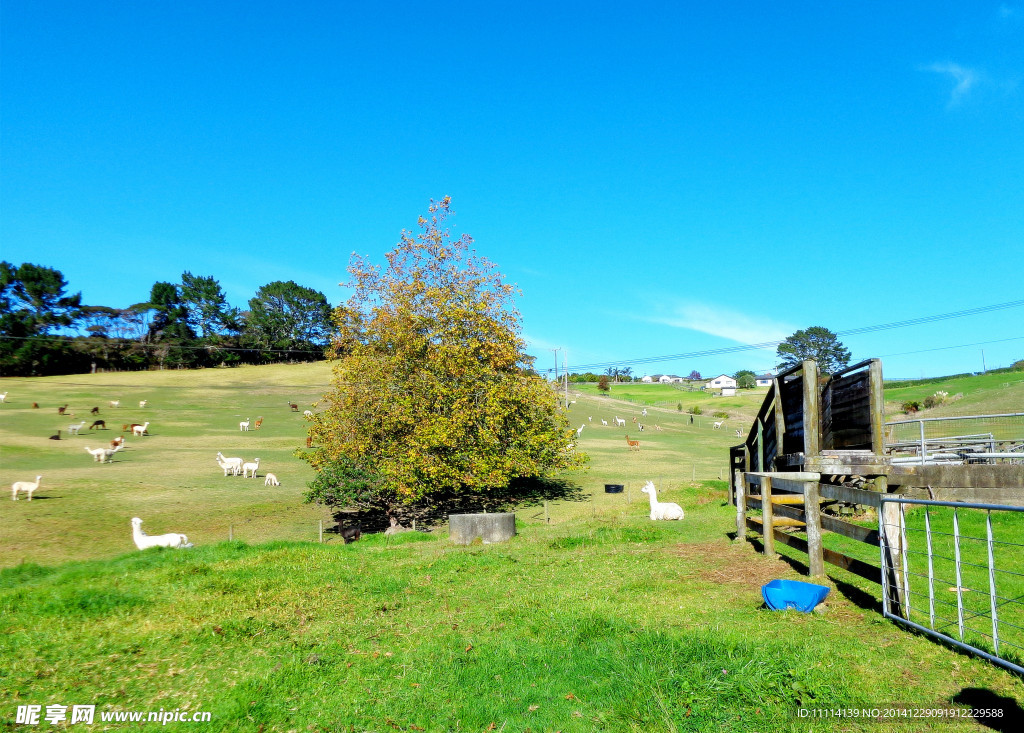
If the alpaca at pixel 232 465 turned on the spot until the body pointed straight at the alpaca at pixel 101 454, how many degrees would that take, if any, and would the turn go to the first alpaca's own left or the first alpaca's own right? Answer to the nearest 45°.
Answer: approximately 45° to the first alpaca's own right

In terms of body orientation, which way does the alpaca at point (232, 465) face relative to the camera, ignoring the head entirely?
to the viewer's left

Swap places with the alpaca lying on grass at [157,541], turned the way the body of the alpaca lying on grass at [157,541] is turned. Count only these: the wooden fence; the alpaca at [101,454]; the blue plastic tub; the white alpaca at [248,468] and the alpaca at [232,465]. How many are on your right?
3

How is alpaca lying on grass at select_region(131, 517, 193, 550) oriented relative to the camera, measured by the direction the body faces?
to the viewer's left
